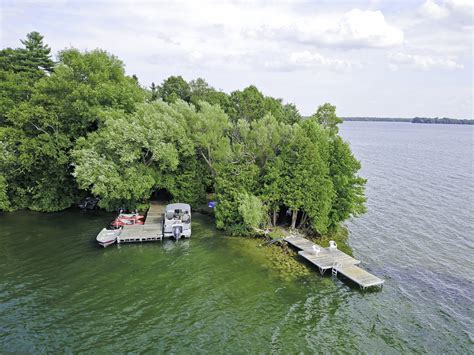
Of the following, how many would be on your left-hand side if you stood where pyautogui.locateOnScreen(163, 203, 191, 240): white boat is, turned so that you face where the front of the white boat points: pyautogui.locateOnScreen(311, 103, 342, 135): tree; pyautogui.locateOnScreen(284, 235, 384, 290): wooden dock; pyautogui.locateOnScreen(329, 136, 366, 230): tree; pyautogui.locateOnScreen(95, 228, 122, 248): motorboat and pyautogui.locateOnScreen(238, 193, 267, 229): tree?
1

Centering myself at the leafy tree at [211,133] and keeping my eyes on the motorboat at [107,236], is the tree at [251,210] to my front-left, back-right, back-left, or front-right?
front-left

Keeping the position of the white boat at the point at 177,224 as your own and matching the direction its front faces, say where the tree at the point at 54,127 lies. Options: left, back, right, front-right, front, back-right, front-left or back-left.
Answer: front-left

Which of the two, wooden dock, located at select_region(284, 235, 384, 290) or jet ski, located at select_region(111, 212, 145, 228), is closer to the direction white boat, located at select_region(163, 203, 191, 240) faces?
the jet ski

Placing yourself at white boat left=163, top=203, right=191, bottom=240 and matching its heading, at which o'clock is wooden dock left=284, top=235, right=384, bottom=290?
The wooden dock is roughly at 4 o'clock from the white boat.

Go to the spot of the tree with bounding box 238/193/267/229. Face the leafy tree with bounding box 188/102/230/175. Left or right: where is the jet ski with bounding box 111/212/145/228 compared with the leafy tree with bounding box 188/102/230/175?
left

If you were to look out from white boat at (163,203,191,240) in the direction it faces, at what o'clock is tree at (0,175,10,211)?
The tree is roughly at 10 o'clock from the white boat.

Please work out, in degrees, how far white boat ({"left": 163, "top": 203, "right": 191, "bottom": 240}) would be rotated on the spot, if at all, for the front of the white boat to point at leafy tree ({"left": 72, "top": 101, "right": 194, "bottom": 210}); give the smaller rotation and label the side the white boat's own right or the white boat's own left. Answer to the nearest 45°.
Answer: approximately 45° to the white boat's own left

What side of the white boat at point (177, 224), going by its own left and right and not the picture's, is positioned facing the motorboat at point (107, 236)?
left

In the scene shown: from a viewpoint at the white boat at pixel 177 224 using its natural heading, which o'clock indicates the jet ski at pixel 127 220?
The jet ski is roughly at 10 o'clock from the white boat.

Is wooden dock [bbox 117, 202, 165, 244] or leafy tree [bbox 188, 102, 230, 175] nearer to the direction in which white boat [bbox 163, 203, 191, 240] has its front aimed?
the leafy tree

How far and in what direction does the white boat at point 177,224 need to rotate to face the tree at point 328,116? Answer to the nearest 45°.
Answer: approximately 45° to its right

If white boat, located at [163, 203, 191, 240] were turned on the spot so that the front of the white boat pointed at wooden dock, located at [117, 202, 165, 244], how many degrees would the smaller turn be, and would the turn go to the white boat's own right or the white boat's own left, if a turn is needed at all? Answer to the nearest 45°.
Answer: approximately 90° to the white boat's own left

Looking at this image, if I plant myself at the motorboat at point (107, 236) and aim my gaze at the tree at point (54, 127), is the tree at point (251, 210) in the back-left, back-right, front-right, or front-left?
back-right

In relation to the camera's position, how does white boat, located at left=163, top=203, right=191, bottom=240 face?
facing away from the viewer

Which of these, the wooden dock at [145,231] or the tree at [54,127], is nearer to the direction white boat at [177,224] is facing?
the tree

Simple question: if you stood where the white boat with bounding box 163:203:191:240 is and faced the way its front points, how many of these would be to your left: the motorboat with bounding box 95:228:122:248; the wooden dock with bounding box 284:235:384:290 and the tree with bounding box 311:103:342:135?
1

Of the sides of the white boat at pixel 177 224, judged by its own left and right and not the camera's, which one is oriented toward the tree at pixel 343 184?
right
